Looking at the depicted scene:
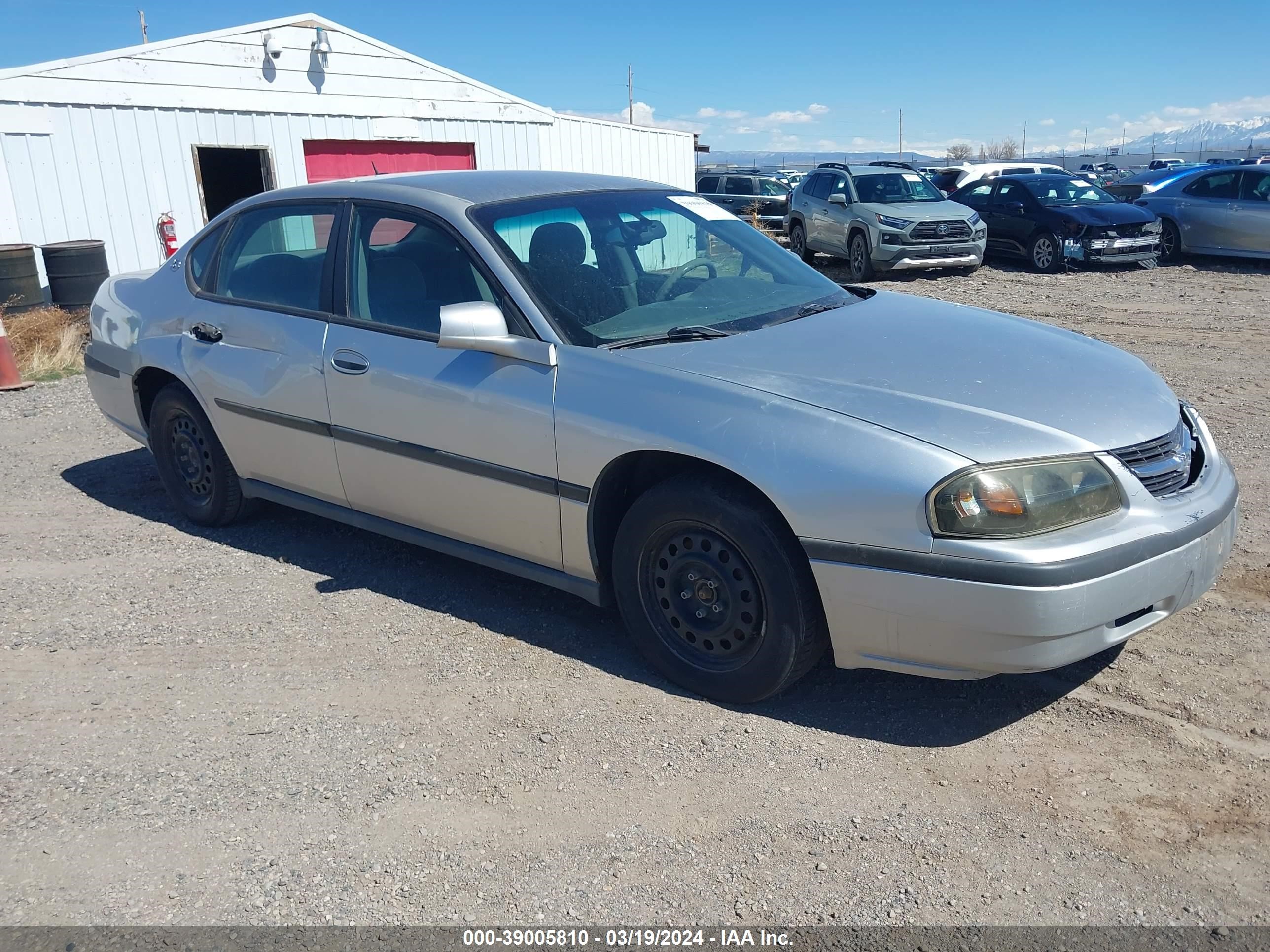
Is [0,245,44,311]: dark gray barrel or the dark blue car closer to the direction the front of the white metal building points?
the dark gray barrel

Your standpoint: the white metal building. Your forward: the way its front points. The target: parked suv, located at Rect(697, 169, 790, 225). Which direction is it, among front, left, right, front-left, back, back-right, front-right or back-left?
back-left

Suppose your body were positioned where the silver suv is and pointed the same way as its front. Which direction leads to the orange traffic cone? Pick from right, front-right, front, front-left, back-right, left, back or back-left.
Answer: right

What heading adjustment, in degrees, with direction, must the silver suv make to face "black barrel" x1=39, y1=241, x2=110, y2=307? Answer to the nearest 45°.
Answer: approximately 90° to its right

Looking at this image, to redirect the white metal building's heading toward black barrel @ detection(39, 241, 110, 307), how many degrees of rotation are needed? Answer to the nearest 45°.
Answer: approximately 45° to its right

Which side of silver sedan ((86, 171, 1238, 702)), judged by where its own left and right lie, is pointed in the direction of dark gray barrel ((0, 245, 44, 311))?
back

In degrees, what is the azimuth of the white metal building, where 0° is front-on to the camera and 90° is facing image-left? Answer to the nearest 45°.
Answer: approximately 0°

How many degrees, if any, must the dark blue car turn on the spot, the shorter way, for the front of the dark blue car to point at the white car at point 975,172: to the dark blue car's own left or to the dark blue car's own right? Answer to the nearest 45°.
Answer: approximately 135° to the dark blue car's own left

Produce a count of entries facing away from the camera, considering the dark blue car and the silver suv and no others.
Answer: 0

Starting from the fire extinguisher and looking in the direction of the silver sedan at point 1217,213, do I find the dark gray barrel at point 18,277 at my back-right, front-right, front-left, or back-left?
back-right

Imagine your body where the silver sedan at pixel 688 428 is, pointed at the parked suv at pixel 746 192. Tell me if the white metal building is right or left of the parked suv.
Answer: left

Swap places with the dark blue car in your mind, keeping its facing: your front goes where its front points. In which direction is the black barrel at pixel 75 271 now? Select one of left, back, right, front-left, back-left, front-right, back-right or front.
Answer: right

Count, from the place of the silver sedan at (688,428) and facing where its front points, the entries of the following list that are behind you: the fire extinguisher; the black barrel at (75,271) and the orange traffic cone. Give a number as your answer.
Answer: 3

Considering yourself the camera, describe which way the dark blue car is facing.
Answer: facing the viewer and to the right of the viewer
